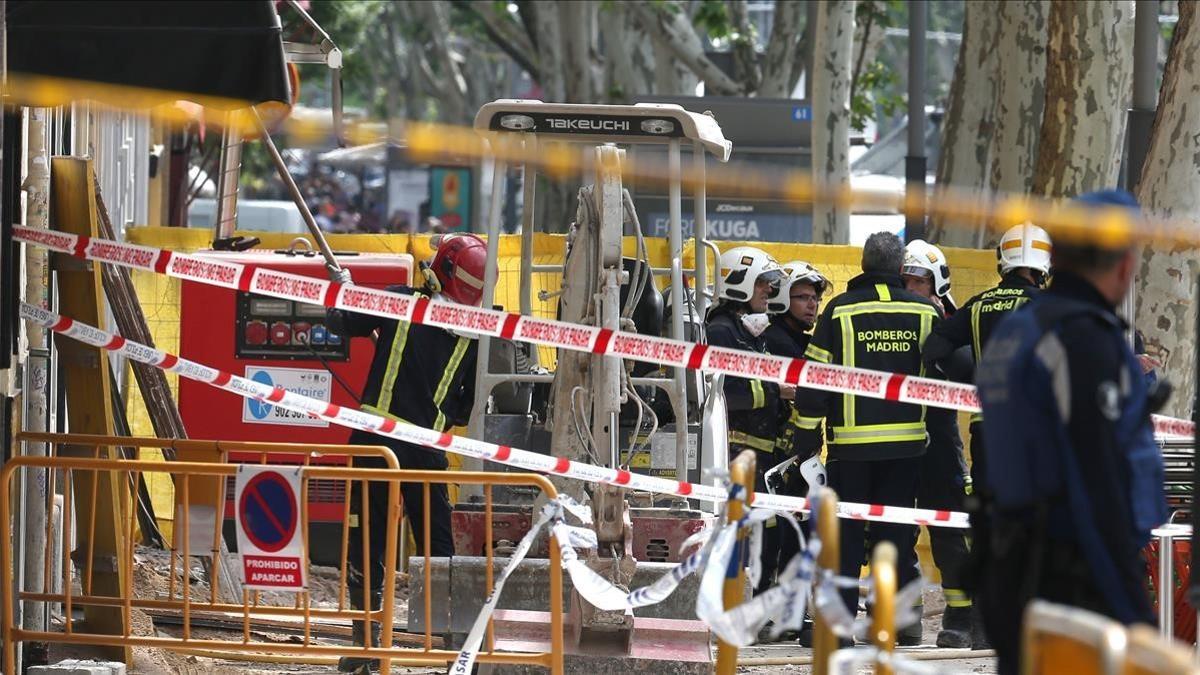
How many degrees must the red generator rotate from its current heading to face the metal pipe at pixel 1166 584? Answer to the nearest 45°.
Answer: approximately 45° to its left

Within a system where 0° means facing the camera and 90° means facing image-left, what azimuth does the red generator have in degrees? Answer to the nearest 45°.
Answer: approximately 0°

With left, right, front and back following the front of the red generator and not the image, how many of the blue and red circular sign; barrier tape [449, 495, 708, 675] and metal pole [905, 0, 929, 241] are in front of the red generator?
2

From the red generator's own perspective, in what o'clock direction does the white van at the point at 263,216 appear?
The white van is roughly at 6 o'clock from the red generator.

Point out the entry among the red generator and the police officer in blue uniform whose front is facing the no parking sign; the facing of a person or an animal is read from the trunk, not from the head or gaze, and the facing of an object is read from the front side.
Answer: the red generator

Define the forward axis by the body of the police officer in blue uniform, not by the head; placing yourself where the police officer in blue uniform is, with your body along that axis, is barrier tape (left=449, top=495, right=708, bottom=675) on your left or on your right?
on your left

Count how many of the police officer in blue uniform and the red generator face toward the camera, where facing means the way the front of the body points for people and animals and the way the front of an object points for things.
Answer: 1
